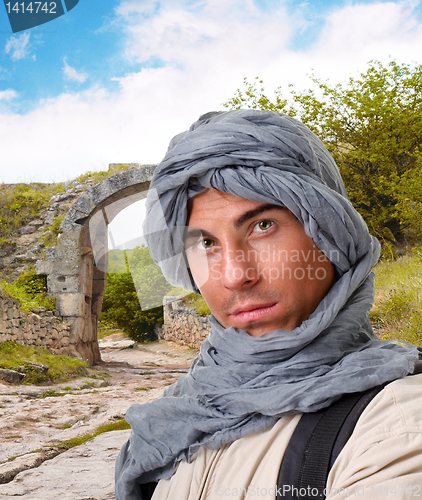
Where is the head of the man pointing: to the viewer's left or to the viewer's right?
to the viewer's left

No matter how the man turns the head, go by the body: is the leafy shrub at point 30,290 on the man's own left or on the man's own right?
on the man's own right

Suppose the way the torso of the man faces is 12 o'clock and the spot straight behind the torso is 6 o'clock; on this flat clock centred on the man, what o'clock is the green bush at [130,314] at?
The green bush is roughly at 4 o'clock from the man.

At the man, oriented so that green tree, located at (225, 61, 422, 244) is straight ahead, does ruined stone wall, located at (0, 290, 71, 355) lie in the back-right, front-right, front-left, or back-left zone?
front-left

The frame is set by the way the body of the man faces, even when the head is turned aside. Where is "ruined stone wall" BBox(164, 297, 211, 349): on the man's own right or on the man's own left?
on the man's own right

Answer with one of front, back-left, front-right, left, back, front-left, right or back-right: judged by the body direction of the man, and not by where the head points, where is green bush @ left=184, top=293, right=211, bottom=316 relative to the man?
back-right
